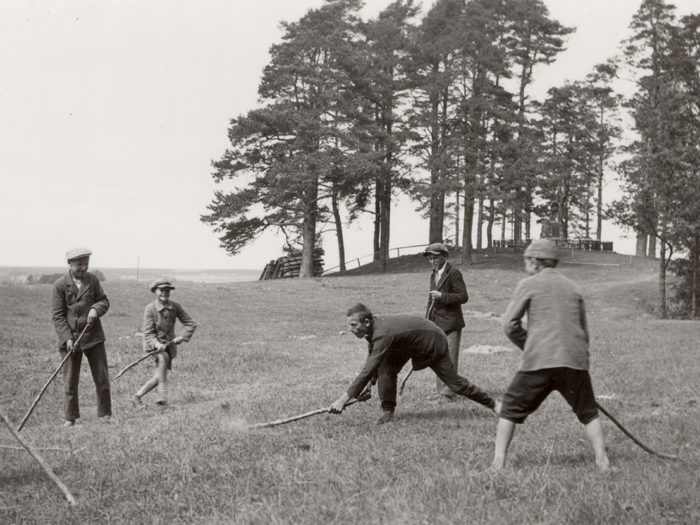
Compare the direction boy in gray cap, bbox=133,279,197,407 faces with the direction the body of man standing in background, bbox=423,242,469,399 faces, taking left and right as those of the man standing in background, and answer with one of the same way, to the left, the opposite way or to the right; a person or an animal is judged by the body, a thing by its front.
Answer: to the left

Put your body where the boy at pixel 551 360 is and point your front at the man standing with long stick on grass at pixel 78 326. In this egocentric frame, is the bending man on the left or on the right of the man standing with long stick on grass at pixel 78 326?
right

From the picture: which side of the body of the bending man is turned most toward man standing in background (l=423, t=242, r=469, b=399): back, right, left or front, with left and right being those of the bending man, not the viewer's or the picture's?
right

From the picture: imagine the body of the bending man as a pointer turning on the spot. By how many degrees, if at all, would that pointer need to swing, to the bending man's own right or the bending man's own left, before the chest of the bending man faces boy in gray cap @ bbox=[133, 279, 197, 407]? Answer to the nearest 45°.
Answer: approximately 45° to the bending man's own right

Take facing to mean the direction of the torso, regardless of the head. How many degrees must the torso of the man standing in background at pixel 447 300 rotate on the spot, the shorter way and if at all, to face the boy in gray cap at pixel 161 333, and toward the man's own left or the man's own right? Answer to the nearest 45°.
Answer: approximately 45° to the man's own right

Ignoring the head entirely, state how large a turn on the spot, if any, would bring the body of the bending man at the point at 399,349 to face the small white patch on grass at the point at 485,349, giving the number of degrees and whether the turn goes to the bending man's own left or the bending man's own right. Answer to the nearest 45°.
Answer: approximately 90° to the bending man's own right

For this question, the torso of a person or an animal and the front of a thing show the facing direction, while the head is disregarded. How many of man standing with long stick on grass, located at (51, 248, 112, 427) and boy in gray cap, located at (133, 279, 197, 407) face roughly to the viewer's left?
0

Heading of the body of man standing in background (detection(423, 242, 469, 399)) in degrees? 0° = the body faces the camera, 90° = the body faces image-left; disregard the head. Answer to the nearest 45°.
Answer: approximately 45°

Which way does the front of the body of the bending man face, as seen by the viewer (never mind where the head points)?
to the viewer's left
